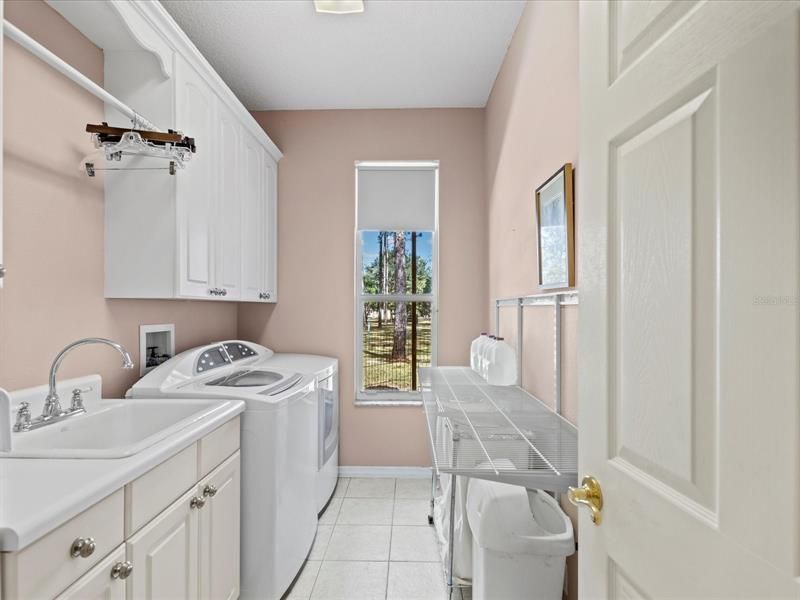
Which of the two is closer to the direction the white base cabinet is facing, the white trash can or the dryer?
the white trash can

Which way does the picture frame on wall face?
to the viewer's left

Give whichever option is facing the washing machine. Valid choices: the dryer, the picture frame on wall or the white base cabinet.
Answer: the picture frame on wall

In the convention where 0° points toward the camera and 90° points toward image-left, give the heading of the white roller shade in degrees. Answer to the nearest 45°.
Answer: approximately 0°

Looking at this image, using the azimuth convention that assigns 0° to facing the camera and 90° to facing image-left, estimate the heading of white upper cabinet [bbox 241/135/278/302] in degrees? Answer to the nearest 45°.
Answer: approximately 270°

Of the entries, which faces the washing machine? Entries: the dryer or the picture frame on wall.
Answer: the picture frame on wall

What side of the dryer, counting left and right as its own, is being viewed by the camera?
right

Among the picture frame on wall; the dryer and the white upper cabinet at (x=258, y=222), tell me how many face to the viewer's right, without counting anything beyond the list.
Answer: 2

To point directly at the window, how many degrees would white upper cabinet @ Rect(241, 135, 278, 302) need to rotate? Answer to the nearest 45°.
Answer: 0° — it already faces it
